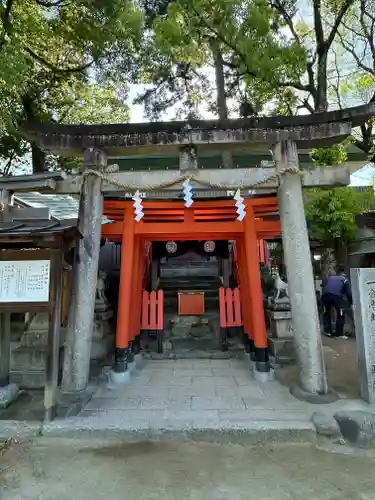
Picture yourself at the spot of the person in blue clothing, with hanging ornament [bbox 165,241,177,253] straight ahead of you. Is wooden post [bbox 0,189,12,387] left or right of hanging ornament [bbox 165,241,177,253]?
left

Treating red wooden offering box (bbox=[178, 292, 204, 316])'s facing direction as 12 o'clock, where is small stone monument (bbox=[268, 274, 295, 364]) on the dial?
The small stone monument is roughly at 10 o'clock from the red wooden offering box.

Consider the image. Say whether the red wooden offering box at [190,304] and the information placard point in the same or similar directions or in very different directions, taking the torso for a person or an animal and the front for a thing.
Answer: same or similar directions

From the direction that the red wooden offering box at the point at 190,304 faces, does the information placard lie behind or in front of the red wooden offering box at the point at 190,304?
in front

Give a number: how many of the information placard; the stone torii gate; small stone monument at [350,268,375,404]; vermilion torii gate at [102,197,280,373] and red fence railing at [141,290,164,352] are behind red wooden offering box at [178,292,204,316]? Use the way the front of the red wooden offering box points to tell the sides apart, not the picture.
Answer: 0

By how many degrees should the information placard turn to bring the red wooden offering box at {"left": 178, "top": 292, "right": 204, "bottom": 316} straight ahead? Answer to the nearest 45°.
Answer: approximately 135° to its left

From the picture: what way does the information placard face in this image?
toward the camera

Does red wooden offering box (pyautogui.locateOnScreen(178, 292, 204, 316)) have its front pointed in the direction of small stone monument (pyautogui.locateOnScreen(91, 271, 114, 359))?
no

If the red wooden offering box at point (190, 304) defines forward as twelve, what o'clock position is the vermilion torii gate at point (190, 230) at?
The vermilion torii gate is roughly at 12 o'clock from the red wooden offering box.

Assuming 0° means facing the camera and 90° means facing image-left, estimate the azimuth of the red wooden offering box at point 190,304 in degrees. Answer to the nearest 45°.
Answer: approximately 0°

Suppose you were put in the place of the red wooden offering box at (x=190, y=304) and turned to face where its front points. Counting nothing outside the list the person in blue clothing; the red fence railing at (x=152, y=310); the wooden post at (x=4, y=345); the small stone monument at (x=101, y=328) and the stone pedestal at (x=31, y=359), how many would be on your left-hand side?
1

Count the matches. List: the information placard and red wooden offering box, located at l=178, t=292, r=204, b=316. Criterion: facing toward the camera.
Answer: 2

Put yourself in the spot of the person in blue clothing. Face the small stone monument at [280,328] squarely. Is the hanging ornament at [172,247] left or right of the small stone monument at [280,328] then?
right

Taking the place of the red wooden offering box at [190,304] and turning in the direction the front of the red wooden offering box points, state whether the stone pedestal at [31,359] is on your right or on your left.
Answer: on your right

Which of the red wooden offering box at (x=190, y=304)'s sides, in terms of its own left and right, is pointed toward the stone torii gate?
front
